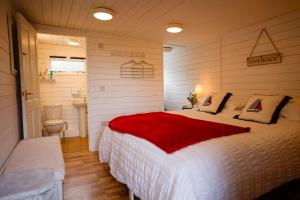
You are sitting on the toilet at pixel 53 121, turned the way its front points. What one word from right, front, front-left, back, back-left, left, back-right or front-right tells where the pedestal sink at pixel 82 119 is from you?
left

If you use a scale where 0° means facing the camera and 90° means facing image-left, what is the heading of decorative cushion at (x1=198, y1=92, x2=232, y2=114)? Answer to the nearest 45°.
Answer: approximately 45°

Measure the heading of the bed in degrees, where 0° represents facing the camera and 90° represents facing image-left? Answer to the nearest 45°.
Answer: approximately 45°

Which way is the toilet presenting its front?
toward the camera

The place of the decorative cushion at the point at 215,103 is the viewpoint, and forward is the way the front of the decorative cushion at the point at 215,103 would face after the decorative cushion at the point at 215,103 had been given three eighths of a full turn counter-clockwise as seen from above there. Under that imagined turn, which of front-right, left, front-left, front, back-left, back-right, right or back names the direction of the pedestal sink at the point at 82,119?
back

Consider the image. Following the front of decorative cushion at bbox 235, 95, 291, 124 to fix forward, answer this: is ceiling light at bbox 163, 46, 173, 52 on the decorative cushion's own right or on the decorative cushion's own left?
on the decorative cushion's own right

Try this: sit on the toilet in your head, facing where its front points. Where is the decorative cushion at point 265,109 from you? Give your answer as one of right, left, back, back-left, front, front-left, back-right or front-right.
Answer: front-left

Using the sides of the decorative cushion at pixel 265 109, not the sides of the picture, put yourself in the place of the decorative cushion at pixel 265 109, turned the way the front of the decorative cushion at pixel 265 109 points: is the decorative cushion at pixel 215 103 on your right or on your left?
on your right
